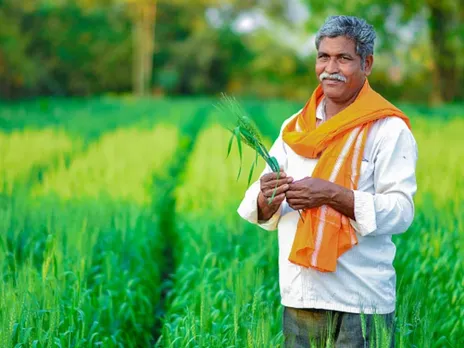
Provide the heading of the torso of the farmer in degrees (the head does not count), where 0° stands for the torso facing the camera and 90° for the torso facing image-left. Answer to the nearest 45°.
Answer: approximately 45°
